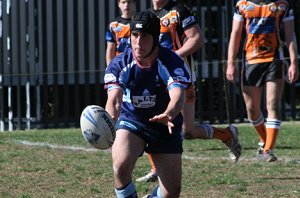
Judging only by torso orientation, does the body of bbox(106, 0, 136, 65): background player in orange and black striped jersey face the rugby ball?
yes

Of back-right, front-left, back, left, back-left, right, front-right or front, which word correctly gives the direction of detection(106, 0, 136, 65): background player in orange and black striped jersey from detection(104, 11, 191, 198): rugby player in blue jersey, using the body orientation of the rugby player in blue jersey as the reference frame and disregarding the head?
back

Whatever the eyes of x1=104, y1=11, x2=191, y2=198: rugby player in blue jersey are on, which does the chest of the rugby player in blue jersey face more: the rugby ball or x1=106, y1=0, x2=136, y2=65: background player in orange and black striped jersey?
the rugby ball

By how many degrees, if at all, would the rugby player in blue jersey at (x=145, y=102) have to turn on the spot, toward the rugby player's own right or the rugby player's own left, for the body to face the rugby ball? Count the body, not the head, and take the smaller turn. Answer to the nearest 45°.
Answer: approximately 45° to the rugby player's own right
